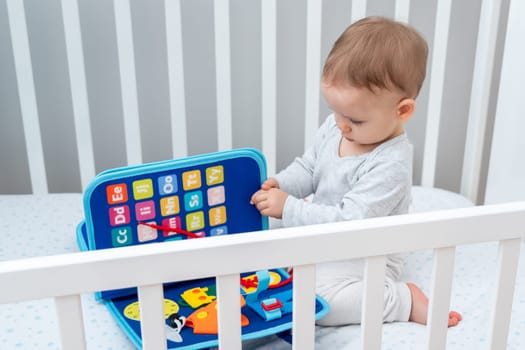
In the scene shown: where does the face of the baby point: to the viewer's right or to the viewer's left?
to the viewer's left

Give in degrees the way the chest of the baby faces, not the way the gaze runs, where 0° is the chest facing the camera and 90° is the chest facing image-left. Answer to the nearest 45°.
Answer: approximately 45°
